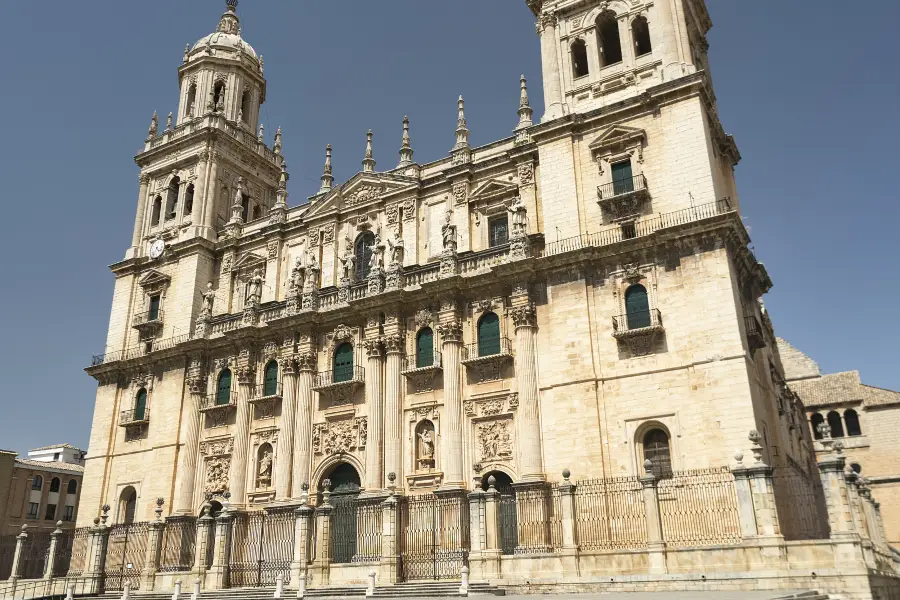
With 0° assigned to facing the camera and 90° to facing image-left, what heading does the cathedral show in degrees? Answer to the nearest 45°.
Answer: approximately 45°
